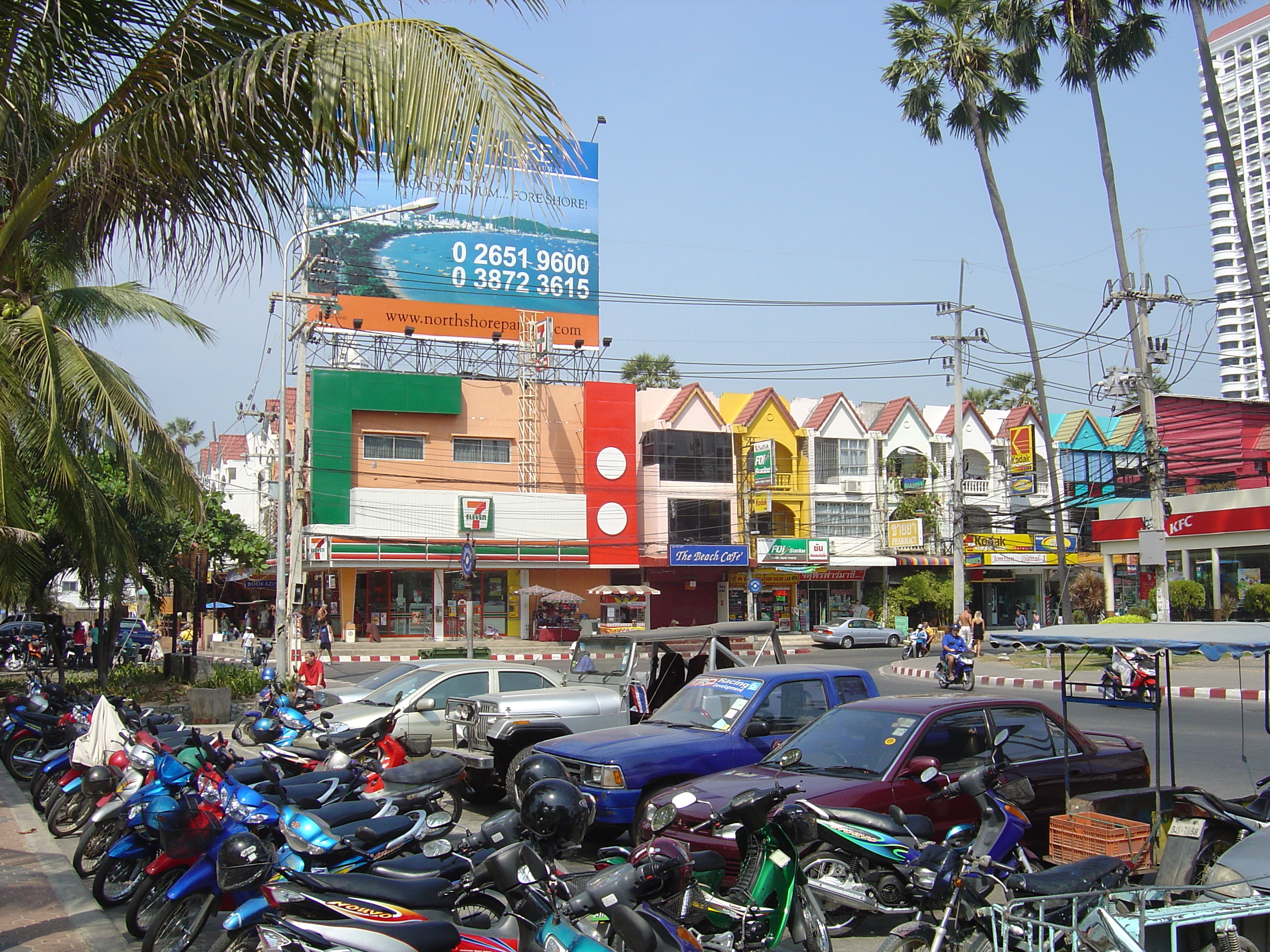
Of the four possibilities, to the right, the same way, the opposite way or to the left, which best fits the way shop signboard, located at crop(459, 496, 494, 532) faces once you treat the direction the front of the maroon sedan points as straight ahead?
to the left

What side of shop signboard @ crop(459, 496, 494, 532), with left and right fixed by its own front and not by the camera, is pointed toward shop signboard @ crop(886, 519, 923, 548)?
left

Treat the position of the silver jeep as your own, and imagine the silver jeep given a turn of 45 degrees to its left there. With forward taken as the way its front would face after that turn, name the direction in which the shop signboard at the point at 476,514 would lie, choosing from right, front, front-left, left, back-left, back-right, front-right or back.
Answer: back

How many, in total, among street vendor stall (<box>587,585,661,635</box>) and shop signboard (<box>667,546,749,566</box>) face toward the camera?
2

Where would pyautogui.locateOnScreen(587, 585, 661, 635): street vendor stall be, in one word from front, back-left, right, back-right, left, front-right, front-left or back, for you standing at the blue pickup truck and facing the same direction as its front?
back-right

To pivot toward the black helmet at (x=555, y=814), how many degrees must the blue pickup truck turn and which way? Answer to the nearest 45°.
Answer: approximately 45° to its left

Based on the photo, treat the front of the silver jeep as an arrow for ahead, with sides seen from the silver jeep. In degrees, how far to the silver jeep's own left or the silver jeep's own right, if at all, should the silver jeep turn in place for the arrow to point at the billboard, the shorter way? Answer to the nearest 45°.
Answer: approximately 135° to the silver jeep's own right

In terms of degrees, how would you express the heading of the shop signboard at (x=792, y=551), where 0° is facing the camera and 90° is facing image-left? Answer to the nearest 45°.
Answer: approximately 0°

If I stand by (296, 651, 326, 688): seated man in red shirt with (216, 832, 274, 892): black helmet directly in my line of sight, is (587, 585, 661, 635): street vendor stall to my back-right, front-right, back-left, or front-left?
back-left
